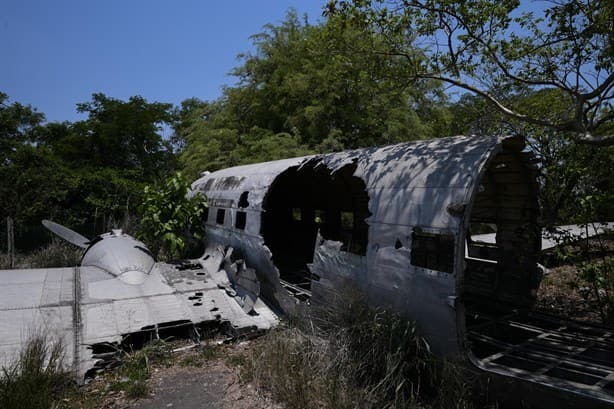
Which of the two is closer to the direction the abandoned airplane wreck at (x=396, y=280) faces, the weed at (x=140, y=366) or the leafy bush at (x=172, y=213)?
the leafy bush

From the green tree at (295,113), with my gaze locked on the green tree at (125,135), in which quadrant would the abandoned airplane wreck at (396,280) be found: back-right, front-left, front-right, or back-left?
back-left

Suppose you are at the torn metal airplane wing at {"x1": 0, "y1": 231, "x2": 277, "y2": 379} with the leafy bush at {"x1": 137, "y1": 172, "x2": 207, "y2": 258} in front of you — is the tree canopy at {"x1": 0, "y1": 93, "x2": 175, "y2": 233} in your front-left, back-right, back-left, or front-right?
front-left

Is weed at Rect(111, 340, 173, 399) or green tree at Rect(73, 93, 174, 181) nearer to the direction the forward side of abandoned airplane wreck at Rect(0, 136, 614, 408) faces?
the green tree

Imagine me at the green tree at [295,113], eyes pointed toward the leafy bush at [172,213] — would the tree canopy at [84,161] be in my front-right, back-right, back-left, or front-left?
front-right

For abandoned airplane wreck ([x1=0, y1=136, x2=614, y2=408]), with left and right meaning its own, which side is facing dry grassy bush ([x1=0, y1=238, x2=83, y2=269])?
front

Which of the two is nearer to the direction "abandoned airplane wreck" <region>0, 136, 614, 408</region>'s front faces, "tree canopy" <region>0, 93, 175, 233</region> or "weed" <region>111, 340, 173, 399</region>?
the tree canopy

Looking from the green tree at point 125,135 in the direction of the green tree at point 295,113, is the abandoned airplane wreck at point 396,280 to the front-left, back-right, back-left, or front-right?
front-right

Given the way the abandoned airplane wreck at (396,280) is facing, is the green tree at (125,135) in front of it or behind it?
in front

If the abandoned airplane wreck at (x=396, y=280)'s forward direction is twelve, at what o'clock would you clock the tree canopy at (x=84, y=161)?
The tree canopy is roughly at 12 o'clock from the abandoned airplane wreck.

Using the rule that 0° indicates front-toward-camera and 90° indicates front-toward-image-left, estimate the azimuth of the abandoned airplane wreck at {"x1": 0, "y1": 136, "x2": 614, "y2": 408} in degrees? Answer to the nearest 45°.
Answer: approximately 135°

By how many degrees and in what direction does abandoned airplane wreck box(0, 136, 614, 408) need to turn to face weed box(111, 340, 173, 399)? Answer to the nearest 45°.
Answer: approximately 45° to its left

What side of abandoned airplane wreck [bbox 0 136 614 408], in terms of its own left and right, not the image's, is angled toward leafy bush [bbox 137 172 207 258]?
front
